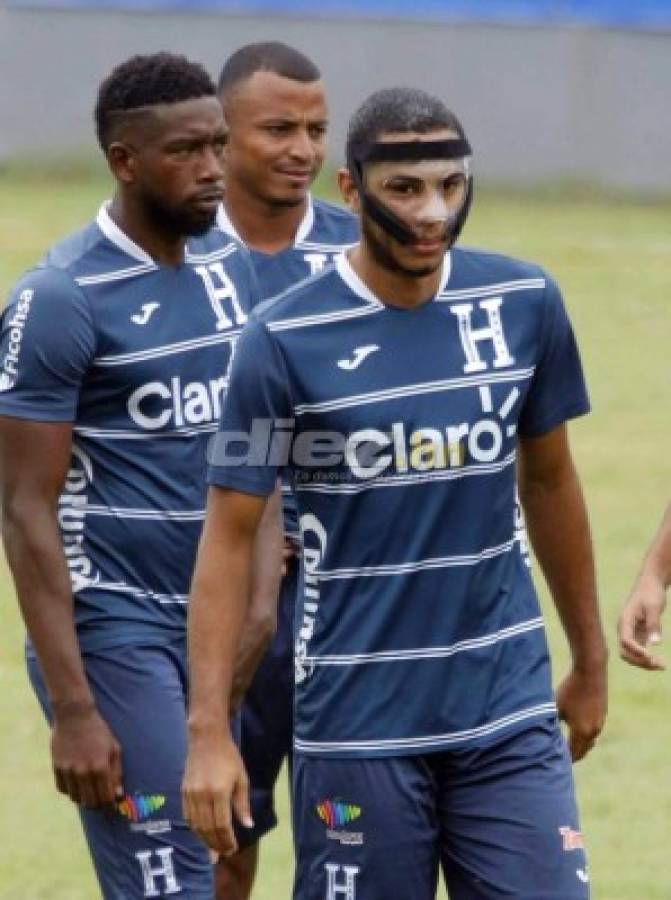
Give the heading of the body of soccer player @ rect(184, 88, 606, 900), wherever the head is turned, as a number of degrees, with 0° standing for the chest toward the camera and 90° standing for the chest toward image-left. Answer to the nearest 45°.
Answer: approximately 315°

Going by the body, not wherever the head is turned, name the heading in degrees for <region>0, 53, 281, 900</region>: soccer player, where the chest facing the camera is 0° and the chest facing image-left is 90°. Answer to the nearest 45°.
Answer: approximately 315°

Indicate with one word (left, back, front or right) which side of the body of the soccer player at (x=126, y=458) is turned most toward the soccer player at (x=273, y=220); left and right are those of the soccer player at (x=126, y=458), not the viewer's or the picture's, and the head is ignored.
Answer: left

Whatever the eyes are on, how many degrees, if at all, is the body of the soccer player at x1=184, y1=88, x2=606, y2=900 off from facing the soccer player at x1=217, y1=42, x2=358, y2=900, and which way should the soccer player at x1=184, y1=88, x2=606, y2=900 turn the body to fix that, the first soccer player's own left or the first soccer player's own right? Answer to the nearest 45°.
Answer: approximately 135° to the first soccer player's own left
